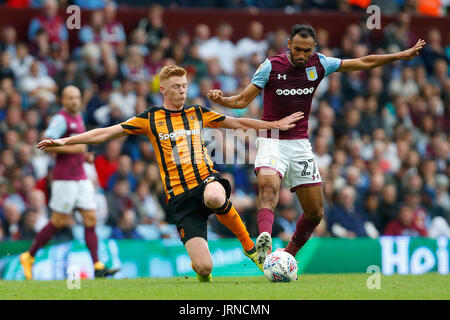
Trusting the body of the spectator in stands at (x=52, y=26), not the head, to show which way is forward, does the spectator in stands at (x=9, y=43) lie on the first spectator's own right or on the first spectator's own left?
on the first spectator's own right

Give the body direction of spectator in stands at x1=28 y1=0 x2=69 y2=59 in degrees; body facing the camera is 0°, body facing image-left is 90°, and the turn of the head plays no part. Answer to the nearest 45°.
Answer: approximately 0°

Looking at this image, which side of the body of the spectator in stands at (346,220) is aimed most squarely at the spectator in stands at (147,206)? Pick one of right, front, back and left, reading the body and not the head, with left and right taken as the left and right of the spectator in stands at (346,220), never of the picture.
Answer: right

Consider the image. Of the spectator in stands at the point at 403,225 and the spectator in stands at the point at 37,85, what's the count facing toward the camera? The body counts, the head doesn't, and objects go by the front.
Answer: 2

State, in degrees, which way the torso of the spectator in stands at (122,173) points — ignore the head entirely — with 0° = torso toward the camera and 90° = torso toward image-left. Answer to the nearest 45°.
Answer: approximately 0°
